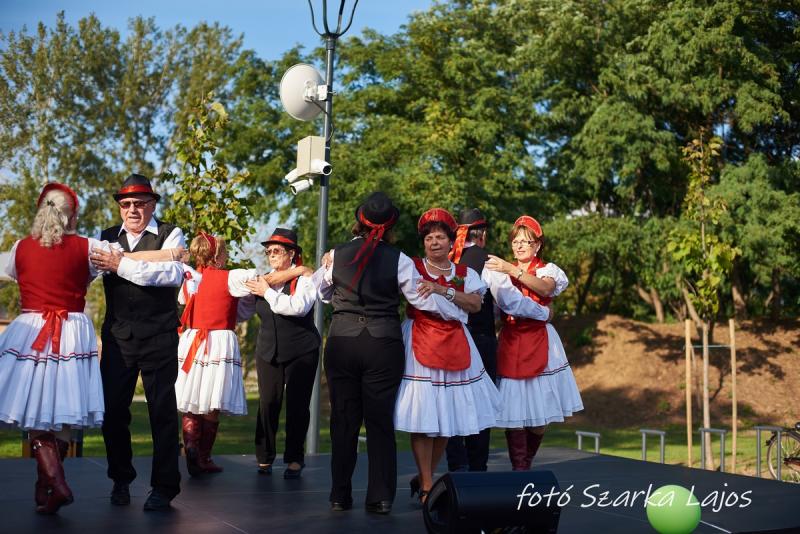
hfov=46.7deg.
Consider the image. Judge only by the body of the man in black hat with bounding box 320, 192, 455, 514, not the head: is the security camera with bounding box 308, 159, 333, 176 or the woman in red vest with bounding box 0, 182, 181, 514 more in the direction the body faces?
the security camera

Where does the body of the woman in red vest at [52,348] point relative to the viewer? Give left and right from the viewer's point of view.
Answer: facing away from the viewer

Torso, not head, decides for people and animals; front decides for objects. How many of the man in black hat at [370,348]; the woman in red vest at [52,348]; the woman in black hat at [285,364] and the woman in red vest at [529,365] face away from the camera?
2

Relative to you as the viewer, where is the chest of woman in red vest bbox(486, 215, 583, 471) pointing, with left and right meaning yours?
facing the viewer and to the left of the viewer

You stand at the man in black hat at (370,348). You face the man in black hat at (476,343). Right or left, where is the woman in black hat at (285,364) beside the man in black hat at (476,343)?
left

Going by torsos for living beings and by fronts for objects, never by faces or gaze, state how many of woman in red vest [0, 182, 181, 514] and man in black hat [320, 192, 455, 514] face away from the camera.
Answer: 2

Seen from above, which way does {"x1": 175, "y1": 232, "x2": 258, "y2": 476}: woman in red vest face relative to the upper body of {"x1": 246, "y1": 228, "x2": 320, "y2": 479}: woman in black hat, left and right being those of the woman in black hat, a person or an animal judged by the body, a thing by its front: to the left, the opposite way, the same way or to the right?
the opposite way

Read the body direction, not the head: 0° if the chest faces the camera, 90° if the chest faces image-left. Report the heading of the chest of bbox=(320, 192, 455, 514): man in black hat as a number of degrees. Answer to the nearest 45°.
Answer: approximately 180°

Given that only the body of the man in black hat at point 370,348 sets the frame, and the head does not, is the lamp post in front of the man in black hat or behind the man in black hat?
in front

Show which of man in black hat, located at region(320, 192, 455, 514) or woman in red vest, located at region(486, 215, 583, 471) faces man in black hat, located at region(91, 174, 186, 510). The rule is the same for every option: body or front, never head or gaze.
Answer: the woman in red vest

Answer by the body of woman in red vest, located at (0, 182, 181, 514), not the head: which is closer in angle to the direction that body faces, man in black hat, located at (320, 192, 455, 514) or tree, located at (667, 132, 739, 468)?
the tree

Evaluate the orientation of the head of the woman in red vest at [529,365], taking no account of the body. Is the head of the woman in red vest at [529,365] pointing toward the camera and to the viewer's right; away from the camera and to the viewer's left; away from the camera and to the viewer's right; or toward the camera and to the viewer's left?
toward the camera and to the viewer's left

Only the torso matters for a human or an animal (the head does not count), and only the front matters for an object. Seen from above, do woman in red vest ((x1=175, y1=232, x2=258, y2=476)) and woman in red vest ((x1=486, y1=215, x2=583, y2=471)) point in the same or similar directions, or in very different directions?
very different directions

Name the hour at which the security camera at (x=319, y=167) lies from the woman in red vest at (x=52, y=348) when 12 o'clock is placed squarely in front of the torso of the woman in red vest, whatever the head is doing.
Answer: The security camera is roughly at 1 o'clock from the woman in red vest.

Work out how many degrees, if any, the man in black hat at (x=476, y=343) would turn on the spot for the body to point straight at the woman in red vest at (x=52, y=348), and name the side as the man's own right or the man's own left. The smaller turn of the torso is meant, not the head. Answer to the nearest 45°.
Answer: approximately 180°
